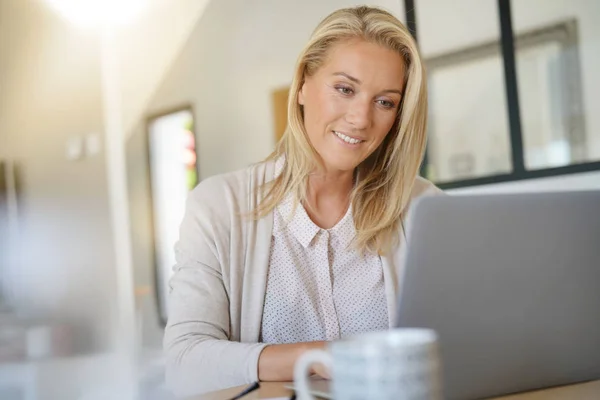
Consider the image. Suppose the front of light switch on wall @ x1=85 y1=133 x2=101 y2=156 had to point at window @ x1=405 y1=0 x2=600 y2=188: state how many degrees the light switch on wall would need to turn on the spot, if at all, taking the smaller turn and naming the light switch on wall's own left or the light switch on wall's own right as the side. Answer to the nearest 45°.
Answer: approximately 45° to the light switch on wall's own left

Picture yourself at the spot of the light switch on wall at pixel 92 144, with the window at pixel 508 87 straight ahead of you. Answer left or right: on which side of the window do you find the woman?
right

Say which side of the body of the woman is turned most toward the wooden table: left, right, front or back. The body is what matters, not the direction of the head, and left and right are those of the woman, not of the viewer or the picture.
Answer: front

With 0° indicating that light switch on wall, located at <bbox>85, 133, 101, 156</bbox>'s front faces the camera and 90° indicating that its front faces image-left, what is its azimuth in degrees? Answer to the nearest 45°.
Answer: approximately 0°

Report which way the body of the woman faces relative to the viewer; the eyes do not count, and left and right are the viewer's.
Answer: facing the viewer and to the right of the viewer

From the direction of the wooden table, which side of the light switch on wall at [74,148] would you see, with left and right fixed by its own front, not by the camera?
front

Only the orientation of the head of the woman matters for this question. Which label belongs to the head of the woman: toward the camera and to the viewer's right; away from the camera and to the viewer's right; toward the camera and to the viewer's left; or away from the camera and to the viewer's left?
toward the camera and to the viewer's right

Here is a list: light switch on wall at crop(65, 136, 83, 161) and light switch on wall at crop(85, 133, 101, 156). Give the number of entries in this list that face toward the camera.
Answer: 2

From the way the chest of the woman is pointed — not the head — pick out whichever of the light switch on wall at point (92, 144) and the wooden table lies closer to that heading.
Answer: the wooden table
